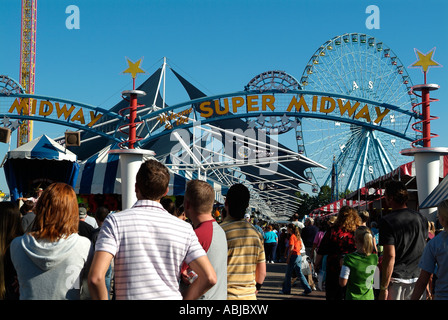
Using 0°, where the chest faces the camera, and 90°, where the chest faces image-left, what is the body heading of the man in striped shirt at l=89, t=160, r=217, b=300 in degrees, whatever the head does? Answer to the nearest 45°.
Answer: approximately 180°

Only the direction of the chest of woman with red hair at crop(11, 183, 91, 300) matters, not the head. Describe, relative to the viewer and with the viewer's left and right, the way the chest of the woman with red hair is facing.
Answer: facing away from the viewer

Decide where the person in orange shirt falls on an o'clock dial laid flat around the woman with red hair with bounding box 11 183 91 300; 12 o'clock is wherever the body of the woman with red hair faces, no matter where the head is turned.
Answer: The person in orange shirt is roughly at 1 o'clock from the woman with red hair.

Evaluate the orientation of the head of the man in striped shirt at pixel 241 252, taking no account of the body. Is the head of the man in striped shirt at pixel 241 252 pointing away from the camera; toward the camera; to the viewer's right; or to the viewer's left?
away from the camera

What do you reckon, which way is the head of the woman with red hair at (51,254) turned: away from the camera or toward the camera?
away from the camera

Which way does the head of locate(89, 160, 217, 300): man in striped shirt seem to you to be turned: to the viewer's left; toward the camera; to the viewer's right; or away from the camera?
away from the camera
